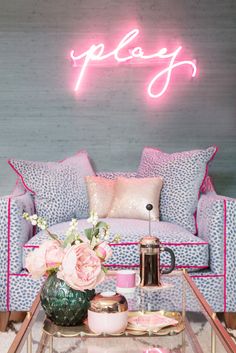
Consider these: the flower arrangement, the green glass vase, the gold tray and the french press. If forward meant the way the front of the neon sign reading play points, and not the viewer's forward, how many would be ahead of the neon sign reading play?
4

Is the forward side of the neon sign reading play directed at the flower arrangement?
yes

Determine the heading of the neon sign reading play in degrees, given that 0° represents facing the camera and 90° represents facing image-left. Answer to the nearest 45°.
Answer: approximately 0°

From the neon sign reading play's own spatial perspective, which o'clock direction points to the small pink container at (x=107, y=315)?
The small pink container is roughly at 12 o'clock from the neon sign reading play.

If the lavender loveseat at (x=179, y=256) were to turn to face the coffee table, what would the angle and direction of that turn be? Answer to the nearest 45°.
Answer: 0° — it already faces it

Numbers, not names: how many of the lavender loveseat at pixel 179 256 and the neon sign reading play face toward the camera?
2

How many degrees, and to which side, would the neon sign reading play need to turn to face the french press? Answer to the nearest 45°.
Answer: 0° — it already faces it

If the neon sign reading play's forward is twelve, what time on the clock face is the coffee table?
The coffee table is roughly at 12 o'clock from the neon sign reading play.
